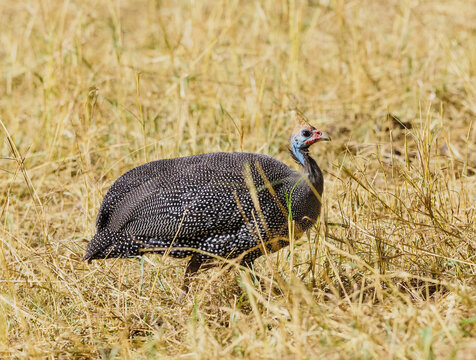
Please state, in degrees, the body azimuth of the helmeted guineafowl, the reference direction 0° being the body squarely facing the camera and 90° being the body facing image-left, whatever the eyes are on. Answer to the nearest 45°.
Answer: approximately 270°
